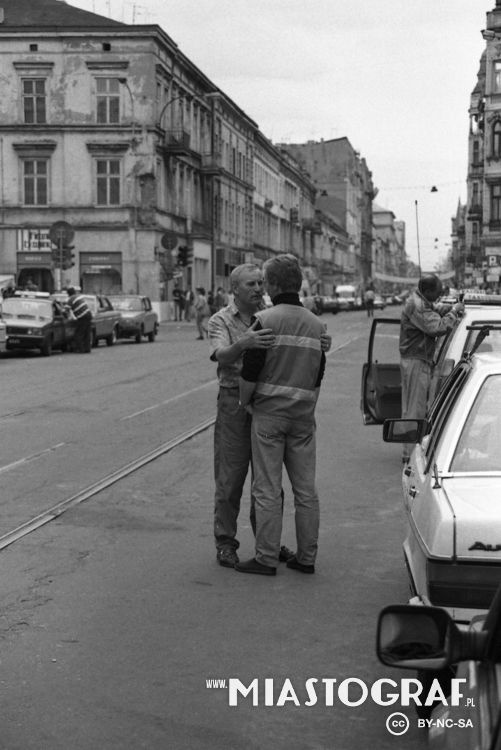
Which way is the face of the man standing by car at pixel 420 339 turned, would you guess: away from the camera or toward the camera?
away from the camera

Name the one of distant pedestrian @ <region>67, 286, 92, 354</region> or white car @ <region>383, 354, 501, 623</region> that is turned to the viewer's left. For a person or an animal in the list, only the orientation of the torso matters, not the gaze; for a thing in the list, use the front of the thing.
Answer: the distant pedestrian

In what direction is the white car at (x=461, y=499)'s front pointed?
away from the camera

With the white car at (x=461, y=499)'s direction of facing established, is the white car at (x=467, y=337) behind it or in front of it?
in front

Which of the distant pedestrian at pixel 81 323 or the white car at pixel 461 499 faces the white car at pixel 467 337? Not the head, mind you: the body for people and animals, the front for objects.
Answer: the white car at pixel 461 499

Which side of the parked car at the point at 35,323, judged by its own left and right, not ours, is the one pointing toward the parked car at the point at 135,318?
back

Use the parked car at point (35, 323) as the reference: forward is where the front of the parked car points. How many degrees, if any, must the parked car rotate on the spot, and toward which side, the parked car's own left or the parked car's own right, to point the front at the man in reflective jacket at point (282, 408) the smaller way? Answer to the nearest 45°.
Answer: approximately 45° to the parked car's own left

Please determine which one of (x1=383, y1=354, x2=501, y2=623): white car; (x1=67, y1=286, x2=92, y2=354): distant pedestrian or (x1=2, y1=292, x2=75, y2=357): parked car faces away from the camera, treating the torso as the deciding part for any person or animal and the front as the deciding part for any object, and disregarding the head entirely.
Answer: the white car

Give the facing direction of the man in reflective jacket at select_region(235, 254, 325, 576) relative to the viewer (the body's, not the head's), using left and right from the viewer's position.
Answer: facing away from the viewer and to the left of the viewer

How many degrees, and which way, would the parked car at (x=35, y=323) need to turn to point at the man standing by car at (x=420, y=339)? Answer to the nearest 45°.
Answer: approximately 45° to its left

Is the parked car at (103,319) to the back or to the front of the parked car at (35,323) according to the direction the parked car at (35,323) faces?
to the back

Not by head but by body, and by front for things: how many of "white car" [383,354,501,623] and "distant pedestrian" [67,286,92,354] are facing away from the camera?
1

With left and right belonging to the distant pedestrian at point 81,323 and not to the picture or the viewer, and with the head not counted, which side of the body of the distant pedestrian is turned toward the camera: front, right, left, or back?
left

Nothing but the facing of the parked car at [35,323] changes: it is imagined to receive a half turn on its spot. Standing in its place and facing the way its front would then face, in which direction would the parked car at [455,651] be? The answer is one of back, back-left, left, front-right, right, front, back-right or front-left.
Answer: back-right
